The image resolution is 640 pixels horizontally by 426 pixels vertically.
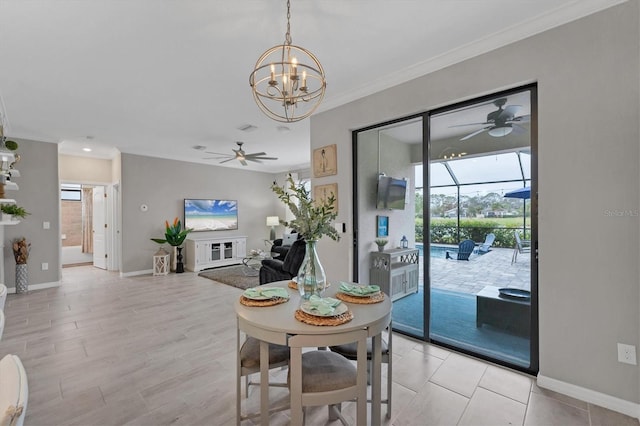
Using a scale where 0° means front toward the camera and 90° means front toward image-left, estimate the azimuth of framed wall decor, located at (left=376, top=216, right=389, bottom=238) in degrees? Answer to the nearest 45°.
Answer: approximately 315°

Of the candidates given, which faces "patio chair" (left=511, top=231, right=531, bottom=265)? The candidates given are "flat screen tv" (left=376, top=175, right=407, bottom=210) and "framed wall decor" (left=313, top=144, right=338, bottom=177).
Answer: the flat screen tv

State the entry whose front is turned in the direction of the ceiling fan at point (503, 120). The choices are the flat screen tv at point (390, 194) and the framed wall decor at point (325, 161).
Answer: the flat screen tv

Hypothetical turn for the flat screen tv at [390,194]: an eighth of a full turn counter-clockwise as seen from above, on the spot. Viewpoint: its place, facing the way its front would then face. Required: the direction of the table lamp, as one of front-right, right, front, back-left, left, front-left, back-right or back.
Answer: back-left

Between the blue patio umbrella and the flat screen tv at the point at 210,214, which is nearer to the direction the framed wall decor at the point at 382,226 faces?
the blue patio umbrella

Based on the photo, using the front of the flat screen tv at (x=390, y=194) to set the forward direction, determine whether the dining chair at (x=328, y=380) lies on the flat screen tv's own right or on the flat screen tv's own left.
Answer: on the flat screen tv's own right
